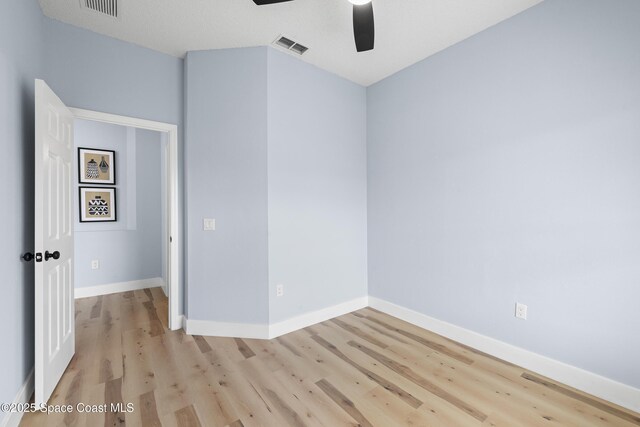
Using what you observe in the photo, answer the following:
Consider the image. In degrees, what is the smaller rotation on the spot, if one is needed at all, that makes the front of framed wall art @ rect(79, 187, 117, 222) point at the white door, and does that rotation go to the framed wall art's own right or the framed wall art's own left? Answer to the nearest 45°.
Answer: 0° — it already faces it

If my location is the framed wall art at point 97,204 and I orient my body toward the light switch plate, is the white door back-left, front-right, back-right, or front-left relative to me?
front-right

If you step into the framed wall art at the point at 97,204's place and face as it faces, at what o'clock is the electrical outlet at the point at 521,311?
The electrical outlet is roughly at 11 o'clock from the framed wall art.

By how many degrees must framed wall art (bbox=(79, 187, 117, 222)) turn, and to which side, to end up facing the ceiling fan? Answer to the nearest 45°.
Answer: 0° — it already faces it

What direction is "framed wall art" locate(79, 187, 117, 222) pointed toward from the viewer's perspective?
toward the camera

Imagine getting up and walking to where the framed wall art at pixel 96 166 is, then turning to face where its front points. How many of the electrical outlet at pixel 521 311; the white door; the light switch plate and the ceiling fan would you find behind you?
0

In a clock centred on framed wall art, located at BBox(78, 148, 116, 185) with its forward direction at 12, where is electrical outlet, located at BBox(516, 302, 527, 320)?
The electrical outlet is roughly at 11 o'clock from the framed wall art.

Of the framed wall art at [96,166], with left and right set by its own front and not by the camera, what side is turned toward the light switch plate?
front

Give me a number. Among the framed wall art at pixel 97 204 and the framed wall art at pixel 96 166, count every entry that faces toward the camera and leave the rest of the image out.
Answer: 2

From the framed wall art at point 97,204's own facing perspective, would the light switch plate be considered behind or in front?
in front

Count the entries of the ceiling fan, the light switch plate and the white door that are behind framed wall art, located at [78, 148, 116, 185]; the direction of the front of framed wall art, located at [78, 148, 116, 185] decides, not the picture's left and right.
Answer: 0

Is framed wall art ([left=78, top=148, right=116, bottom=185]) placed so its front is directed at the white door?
yes

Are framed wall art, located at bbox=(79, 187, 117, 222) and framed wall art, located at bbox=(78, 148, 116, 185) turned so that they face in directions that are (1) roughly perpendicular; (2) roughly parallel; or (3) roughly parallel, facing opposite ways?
roughly parallel

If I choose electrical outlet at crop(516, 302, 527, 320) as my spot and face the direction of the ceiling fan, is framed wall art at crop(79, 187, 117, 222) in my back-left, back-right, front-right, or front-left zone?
front-right

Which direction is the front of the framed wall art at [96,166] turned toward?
toward the camera

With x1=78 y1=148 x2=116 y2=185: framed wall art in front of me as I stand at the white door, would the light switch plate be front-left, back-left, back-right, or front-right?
front-right
